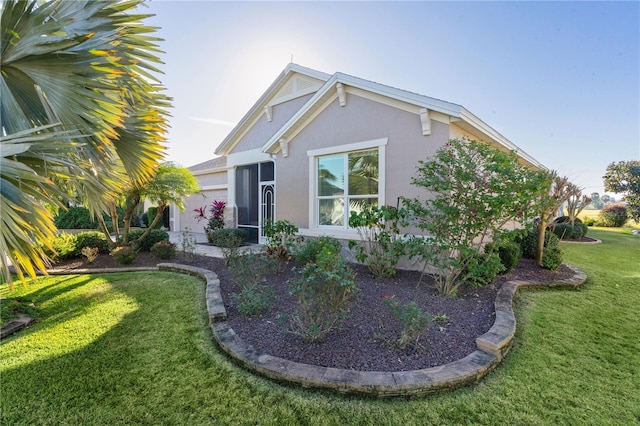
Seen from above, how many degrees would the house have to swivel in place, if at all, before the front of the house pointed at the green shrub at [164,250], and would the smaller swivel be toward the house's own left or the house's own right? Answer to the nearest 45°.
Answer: approximately 45° to the house's own right

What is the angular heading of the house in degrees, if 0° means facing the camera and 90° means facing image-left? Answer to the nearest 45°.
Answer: approximately 45°

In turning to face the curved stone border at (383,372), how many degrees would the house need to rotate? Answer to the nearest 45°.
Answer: approximately 45° to its left

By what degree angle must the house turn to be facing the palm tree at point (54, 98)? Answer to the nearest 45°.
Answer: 0° — it already faces it

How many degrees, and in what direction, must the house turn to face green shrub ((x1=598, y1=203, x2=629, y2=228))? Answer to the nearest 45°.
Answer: approximately 180°

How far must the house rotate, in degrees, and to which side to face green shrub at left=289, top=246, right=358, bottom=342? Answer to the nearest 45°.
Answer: approximately 45° to its left

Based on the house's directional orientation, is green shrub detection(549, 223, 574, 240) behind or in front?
behind

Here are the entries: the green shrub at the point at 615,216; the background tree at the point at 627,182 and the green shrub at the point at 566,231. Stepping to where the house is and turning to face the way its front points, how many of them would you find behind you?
3

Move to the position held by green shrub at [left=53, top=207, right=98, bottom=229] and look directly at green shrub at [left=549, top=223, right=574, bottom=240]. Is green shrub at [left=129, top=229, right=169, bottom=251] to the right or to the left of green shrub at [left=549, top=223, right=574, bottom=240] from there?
right

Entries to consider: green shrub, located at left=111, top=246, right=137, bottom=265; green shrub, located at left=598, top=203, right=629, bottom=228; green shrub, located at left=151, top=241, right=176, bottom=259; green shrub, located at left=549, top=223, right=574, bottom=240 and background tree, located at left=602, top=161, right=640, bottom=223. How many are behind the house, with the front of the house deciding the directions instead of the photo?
3
